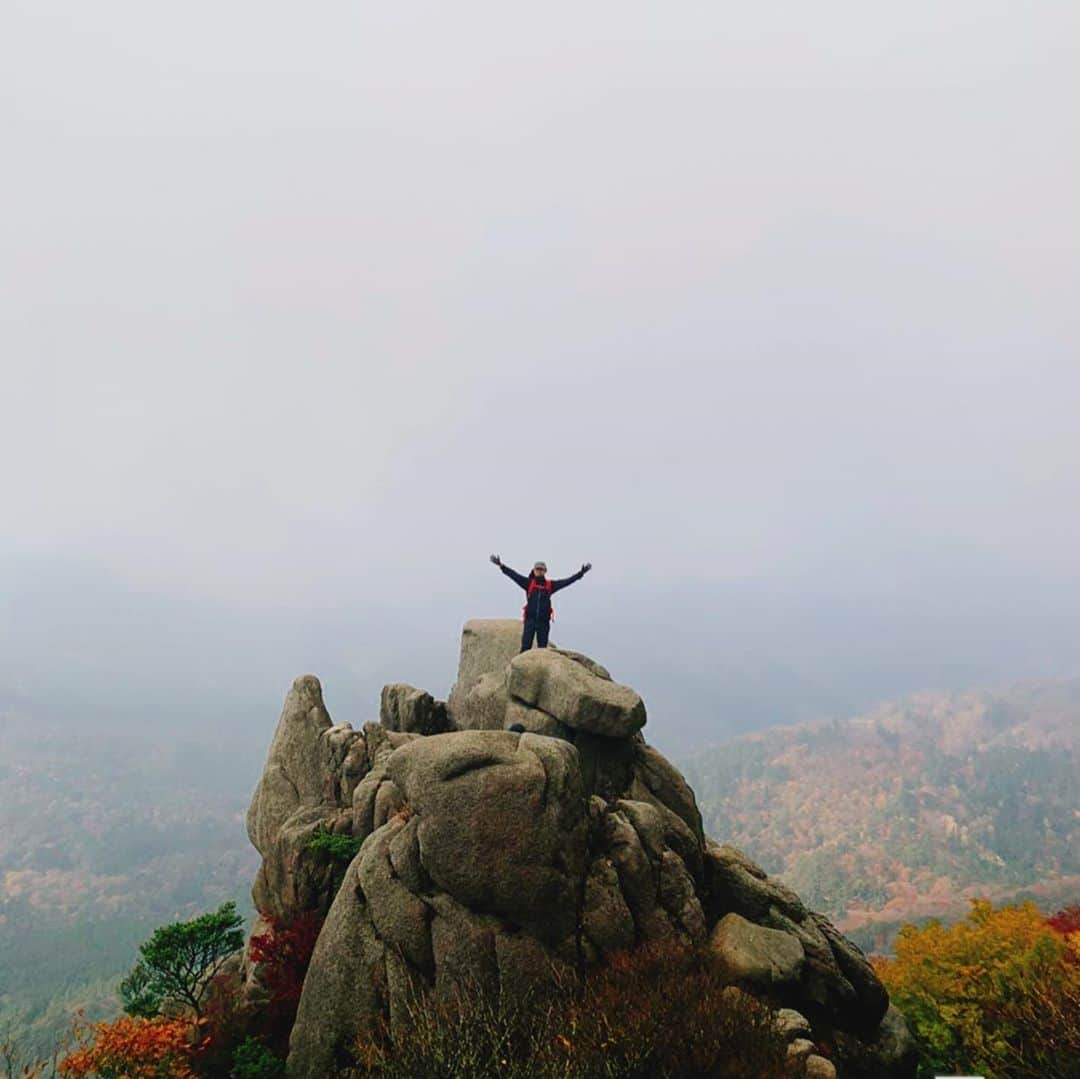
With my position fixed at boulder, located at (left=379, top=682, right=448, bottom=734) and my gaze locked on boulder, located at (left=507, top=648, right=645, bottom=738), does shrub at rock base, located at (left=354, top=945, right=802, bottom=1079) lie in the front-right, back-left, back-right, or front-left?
front-right

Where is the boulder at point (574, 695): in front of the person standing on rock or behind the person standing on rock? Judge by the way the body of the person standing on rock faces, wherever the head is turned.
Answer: in front

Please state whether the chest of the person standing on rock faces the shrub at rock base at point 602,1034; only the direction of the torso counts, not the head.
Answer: yes

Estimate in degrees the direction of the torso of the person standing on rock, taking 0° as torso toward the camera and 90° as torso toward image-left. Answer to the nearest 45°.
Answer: approximately 0°

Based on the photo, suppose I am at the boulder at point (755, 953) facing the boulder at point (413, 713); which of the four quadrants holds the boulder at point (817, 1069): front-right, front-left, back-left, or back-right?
back-left

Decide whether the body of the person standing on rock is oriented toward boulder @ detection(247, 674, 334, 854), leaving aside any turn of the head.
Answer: no

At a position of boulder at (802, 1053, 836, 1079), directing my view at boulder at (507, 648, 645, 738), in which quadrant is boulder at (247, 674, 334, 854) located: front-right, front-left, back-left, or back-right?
front-left

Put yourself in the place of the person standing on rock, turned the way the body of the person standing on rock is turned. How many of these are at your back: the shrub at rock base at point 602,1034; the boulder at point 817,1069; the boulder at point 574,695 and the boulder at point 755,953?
0

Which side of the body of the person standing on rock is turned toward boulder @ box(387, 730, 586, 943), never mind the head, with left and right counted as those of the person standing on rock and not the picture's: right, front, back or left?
front

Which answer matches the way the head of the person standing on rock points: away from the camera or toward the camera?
toward the camera

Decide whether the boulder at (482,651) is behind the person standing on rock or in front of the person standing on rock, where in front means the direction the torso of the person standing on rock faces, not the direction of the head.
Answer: behind
